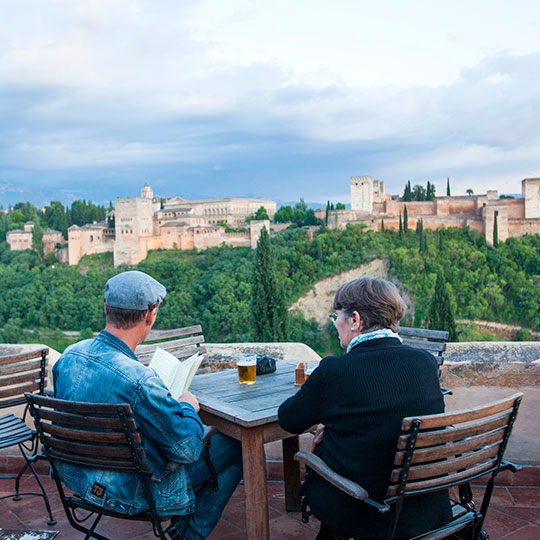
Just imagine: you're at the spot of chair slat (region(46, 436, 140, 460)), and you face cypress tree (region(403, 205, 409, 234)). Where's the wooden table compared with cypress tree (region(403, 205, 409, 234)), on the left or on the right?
right

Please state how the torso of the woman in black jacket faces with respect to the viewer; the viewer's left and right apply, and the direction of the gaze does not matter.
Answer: facing away from the viewer and to the left of the viewer

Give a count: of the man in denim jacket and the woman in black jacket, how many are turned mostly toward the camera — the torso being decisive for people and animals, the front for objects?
0

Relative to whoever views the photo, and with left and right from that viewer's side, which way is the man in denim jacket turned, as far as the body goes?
facing away from the viewer and to the right of the viewer

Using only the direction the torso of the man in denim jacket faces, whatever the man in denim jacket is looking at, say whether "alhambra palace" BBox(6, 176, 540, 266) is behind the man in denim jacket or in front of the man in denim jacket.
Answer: in front

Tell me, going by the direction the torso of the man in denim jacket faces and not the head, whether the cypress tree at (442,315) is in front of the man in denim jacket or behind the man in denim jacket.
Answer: in front

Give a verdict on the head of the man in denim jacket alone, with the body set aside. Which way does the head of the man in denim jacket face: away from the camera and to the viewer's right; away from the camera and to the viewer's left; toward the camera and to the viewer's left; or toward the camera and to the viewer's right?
away from the camera and to the viewer's right

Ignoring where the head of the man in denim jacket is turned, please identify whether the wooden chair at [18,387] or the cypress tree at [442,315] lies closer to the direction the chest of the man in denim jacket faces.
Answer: the cypress tree

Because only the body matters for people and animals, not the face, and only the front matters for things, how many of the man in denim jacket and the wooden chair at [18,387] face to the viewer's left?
0
